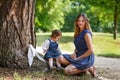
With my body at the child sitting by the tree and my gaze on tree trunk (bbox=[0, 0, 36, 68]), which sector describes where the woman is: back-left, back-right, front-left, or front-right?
back-left

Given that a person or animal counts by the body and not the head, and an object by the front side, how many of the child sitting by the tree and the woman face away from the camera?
0

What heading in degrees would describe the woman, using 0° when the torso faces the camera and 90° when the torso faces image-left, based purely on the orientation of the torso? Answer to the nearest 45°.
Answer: approximately 45°

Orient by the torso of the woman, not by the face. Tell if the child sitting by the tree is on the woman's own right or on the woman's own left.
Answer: on the woman's own right

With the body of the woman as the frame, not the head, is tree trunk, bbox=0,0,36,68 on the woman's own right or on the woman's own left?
on the woman's own right
